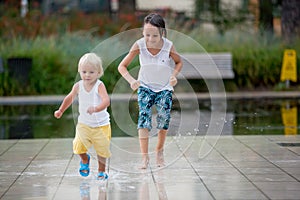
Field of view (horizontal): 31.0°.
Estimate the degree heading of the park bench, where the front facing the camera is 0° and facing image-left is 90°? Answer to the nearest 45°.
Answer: approximately 0°

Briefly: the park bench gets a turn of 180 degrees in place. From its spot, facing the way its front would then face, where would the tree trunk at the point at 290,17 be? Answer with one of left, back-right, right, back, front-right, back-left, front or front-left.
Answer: front-right
